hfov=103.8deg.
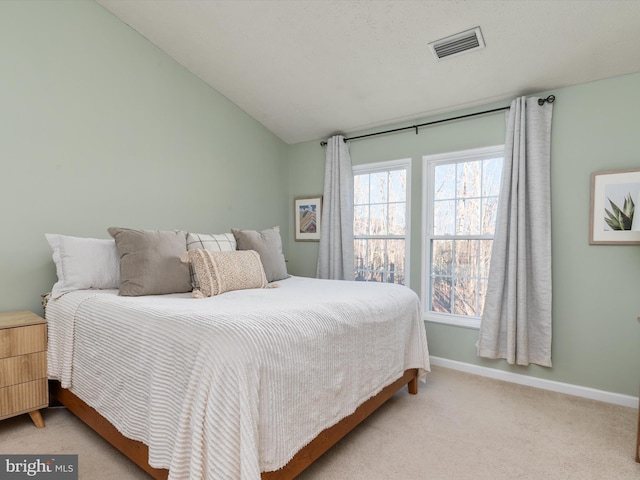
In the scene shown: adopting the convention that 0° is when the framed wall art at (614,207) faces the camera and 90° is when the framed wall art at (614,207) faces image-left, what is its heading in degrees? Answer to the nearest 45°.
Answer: approximately 0°

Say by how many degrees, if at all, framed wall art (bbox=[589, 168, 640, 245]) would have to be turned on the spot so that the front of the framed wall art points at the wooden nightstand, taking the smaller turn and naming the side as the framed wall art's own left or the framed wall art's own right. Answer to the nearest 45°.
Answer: approximately 45° to the framed wall art's own right

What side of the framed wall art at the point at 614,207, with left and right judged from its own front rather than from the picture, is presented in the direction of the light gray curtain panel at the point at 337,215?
right

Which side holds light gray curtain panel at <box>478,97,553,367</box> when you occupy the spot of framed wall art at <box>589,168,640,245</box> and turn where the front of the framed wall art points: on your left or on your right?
on your right

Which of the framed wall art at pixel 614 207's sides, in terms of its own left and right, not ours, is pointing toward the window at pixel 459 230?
right

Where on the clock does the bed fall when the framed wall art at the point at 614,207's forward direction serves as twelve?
The bed is roughly at 1 o'clock from the framed wall art.

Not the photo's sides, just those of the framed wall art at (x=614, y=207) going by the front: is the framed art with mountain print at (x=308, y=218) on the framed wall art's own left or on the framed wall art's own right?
on the framed wall art's own right

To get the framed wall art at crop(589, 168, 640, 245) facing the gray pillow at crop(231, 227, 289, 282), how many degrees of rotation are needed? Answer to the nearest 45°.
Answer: approximately 45° to its right
